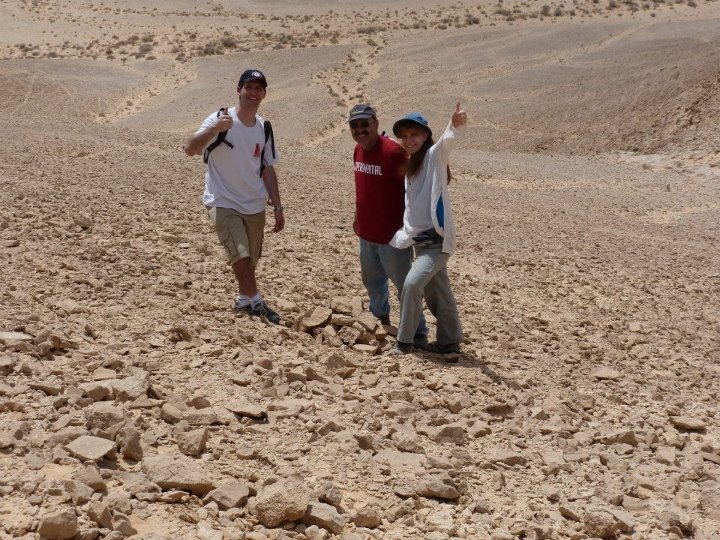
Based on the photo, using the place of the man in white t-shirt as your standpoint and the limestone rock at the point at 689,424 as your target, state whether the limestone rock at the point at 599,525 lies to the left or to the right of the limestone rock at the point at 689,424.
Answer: right

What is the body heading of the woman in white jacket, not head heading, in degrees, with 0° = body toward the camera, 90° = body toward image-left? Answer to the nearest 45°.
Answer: approximately 45°

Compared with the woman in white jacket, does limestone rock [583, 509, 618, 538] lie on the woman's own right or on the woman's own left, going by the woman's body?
on the woman's own left

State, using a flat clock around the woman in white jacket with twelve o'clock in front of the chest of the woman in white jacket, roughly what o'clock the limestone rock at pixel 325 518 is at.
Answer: The limestone rock is roughly at 11 o'clock from the woman in white jacket.

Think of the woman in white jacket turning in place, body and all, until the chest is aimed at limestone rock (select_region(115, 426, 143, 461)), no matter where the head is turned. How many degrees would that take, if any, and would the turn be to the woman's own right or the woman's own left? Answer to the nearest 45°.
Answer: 0° — they already face it
